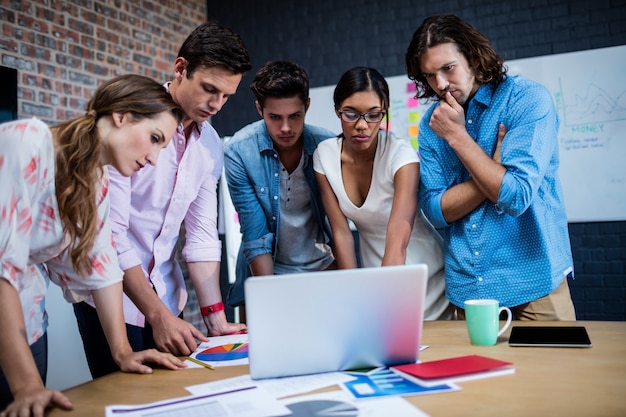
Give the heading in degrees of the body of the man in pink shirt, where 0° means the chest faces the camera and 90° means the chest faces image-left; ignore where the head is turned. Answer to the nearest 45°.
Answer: approximately 315°

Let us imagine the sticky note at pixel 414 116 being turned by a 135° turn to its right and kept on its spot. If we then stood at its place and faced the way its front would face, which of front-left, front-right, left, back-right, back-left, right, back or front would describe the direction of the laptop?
back-left

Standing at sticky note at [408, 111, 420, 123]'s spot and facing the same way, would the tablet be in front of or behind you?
in front

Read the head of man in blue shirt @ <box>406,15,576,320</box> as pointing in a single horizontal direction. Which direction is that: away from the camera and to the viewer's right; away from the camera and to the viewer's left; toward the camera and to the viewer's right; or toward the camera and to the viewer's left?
toward the camera and to the viewer's left

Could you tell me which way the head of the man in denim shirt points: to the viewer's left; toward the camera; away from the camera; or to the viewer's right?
toward the camera

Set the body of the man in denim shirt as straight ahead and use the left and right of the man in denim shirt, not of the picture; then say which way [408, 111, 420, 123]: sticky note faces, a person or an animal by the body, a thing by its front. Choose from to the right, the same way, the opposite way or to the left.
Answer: the same way

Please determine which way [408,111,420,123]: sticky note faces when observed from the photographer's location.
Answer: facing the viewer

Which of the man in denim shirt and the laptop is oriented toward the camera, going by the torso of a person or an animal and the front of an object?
the man in denim shirt

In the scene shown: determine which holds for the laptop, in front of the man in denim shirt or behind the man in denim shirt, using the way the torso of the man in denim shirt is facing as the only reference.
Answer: in front

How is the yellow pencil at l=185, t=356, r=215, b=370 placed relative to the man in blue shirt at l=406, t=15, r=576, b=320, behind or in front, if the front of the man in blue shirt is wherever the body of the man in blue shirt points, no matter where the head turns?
in front

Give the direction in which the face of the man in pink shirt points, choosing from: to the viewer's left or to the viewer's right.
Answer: to the viewer's right

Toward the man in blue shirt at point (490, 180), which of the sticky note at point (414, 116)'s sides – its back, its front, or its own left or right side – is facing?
front

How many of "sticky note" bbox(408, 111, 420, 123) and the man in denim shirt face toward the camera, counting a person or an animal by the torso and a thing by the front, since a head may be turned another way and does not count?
2

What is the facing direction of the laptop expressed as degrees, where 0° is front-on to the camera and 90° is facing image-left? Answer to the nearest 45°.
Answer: approximately 180°

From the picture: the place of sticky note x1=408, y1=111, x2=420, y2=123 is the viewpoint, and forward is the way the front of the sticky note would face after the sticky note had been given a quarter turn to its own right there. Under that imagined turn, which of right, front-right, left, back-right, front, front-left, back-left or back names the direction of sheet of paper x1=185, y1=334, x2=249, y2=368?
left

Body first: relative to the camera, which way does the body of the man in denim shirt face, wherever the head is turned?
toward the camera

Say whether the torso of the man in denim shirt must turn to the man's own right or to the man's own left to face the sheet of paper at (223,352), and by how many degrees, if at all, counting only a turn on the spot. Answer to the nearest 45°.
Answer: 0° — they already face it

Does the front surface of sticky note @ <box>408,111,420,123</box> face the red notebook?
yes
